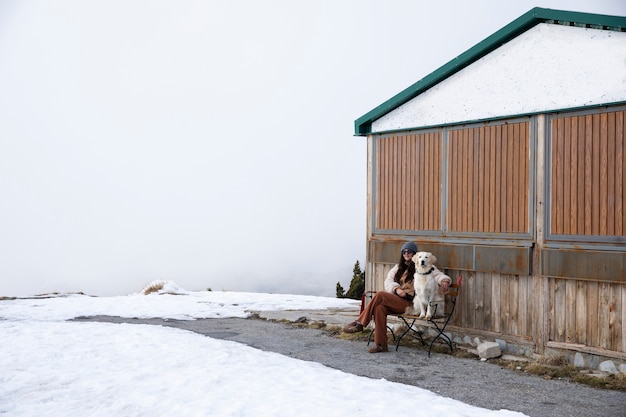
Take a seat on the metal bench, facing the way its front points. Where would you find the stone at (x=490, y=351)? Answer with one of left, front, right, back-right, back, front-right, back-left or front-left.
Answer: left

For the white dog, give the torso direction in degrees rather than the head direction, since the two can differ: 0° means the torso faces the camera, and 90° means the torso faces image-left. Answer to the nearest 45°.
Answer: approximately 0°

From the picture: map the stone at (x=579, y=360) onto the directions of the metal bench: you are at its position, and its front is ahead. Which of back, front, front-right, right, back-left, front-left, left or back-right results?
left

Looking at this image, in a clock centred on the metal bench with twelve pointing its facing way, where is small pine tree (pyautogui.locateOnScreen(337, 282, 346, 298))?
The small pine tree is roughly at 4 o'clock from the metal bench.

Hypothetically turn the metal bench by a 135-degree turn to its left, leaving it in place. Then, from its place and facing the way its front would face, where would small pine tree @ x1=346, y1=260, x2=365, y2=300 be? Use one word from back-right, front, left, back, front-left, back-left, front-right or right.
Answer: left

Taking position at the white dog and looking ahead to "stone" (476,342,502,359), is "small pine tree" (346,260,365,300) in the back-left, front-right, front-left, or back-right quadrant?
back-left

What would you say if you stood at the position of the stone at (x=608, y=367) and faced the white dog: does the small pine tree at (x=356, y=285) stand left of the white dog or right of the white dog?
right

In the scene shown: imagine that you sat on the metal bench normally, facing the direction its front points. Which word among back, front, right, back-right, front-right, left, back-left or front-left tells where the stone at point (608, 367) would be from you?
left

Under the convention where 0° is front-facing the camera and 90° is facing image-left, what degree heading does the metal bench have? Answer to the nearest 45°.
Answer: approximately 45°

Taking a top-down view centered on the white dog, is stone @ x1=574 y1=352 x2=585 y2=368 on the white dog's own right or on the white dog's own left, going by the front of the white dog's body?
on the white dog's own left
